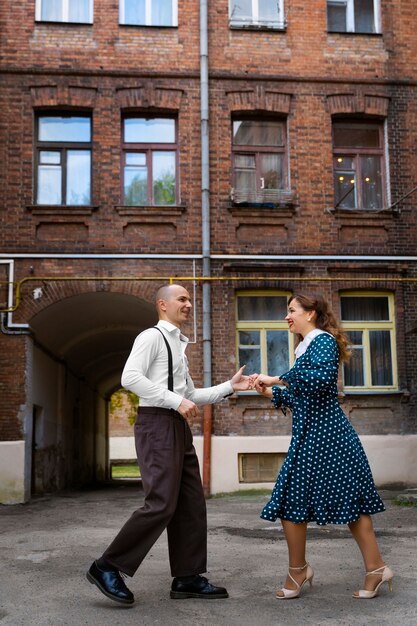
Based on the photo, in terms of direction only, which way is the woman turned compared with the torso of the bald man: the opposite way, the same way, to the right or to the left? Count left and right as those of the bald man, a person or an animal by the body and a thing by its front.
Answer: the opposite way

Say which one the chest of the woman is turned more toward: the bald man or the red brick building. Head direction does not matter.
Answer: the bald man

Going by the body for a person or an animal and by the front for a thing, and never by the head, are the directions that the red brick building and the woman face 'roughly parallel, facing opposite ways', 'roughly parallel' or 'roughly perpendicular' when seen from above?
roughly perpendicular

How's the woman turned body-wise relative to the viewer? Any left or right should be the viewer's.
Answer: facing to the left of the viewer

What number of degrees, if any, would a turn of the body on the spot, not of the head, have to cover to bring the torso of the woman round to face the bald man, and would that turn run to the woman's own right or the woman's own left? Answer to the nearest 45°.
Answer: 0° — they already face them

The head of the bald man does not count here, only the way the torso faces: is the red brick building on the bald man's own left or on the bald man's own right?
on the bald man's own left

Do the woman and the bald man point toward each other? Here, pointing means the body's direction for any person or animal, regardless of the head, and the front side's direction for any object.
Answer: yes

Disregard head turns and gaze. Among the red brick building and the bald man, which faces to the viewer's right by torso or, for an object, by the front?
the bald man

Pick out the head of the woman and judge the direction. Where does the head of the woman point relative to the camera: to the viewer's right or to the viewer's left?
to the viewer's left

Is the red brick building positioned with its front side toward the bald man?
yes

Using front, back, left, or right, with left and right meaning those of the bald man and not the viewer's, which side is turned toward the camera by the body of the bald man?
right
